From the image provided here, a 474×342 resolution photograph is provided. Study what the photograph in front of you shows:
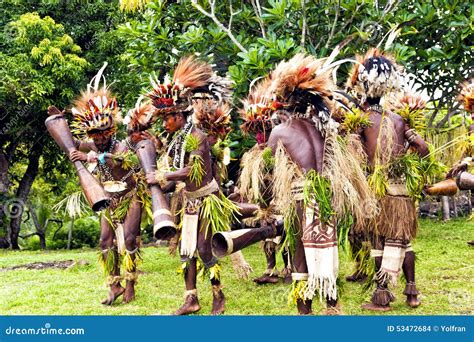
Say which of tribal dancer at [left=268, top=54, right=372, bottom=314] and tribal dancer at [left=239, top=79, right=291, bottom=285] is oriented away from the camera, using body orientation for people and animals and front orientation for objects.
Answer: tribal dancer at [left=268, top=54, right=372, bottom=314]

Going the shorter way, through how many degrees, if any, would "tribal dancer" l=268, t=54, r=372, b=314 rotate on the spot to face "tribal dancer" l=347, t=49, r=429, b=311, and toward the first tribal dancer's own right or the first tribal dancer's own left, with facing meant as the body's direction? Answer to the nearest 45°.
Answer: approximately 45° to the first tribal dancer's own right

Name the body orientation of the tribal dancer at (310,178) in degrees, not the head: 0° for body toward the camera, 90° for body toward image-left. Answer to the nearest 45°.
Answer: approximately 180°

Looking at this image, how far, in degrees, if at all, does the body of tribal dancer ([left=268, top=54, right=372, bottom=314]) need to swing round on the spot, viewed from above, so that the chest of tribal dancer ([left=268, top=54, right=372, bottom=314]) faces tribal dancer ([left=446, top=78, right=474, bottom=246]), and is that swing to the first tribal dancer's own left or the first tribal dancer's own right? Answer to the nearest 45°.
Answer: approximately 45° to the first tribal dancer's own right

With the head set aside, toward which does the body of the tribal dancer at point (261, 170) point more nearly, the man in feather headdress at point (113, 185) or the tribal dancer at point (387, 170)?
the man in feather headdress

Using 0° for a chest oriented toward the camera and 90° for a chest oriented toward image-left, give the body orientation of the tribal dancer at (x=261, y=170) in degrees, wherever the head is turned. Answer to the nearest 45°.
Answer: approximately 45°

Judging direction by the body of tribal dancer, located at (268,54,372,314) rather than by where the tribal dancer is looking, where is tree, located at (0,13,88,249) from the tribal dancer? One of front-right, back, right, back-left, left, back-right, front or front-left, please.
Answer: front-left

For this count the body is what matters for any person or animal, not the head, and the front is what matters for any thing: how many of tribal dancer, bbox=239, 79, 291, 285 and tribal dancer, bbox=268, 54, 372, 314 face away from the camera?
1
